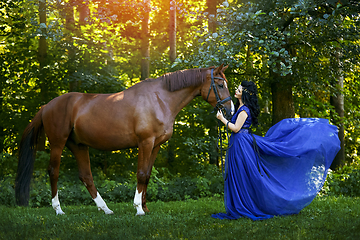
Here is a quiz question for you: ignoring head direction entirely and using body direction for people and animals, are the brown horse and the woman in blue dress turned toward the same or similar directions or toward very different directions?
very different directions

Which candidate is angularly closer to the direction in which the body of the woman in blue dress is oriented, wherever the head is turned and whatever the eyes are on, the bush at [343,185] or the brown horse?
the brown horse

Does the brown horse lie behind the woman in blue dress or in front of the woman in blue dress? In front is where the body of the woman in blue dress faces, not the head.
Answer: in front

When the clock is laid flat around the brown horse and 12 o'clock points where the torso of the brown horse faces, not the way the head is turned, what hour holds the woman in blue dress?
The woman in blue dress is roughly at 1 o'clock from the brown horse.

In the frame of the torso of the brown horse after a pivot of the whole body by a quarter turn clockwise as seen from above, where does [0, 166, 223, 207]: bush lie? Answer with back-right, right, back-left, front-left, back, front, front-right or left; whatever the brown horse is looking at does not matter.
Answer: back

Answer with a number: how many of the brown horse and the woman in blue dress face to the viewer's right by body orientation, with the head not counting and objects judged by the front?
1

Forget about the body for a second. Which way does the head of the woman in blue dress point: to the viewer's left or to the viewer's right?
to the viewer's left

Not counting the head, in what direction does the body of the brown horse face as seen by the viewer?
to the viewer's right

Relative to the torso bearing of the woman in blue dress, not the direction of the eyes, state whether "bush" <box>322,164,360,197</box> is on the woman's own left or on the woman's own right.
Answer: on the woman's own right

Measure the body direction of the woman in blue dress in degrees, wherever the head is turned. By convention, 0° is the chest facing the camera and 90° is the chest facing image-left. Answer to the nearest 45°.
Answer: approximately 90°
